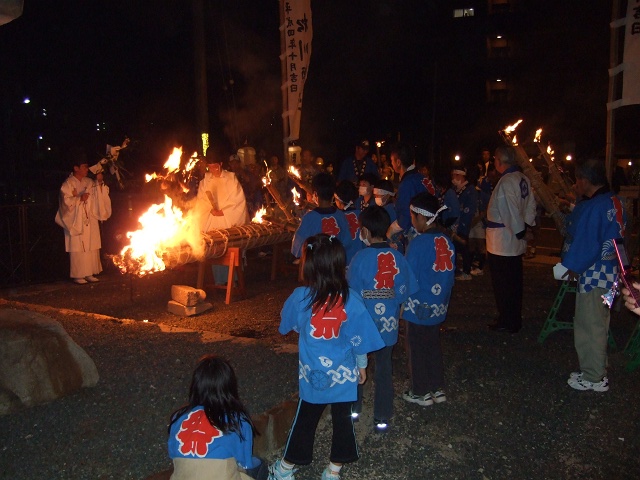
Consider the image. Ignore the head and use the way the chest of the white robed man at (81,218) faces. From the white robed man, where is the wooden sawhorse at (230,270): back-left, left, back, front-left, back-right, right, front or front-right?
front

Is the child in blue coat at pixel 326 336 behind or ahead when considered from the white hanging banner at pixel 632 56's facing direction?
ahead

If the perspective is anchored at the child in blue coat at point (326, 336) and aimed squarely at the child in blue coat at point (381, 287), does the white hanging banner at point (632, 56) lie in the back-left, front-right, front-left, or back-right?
front-right

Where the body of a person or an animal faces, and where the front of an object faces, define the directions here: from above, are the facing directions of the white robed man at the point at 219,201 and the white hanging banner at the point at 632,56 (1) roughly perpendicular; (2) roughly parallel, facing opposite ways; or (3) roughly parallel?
roughly parallel

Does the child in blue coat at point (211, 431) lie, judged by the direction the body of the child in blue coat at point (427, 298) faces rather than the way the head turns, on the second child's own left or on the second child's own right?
on the second child's own left

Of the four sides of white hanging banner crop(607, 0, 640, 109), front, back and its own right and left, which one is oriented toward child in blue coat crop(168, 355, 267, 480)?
front

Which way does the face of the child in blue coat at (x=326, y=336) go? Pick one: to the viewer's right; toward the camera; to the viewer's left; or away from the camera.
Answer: away from the camera

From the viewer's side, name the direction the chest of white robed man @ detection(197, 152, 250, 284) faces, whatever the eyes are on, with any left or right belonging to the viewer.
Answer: facing the viewer and to the left of the viewer

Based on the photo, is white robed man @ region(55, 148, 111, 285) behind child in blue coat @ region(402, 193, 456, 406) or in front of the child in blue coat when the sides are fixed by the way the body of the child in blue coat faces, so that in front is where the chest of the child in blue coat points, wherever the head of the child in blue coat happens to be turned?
in front

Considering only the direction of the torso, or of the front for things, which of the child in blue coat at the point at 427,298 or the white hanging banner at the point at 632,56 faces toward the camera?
the white hanging banner

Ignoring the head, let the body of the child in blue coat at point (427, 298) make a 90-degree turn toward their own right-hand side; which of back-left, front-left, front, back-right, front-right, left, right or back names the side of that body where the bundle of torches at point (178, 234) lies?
left

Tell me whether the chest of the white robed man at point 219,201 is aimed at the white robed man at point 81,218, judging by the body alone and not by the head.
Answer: no

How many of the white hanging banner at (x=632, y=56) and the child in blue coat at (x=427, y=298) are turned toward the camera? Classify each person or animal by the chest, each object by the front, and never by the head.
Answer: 1

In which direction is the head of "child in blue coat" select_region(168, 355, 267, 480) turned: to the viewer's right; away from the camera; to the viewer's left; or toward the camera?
away from the camera

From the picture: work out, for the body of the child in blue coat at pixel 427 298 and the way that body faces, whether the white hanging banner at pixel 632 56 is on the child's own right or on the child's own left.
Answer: on the child's own right

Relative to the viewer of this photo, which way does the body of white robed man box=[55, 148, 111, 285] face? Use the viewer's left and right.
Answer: facing the viewer and to the right of the viewer

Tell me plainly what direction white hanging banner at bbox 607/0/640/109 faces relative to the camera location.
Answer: facing the viewer

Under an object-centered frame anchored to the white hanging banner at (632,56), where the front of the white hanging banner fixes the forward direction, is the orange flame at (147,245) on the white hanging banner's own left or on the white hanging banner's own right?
on the white hanging banner's own right
